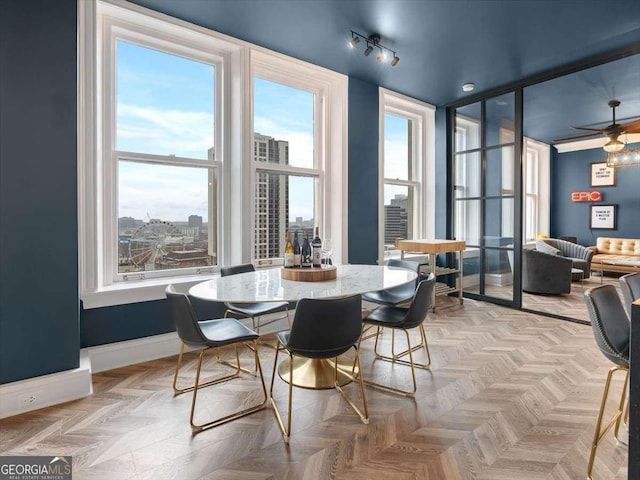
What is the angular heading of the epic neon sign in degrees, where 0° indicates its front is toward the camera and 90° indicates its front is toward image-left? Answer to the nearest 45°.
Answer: approximately 0°

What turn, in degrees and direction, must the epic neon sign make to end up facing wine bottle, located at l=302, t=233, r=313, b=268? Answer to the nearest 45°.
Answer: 0° — it already faces it

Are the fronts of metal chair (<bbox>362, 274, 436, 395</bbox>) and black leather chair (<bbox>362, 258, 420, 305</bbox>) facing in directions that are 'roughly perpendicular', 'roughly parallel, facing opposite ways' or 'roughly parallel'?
roughly perpendicular

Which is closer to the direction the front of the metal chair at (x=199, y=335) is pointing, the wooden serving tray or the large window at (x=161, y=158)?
the wooden serving tray

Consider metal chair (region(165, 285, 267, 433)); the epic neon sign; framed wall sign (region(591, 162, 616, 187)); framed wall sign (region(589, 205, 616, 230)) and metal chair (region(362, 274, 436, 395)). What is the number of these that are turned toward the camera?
3

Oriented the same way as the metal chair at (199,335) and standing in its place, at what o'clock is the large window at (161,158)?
The large window is roughly at 10 o'clock from the metal chair.

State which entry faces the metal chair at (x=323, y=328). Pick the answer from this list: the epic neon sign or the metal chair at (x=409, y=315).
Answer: the epic neon sign

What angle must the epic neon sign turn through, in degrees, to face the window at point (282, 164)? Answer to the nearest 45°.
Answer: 0° — it already faces it

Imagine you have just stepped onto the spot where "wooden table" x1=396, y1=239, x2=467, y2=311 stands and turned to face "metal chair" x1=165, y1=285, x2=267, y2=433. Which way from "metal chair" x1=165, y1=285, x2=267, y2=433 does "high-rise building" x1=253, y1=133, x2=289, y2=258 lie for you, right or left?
right

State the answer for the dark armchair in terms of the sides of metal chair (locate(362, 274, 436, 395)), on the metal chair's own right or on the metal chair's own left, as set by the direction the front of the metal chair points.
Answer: on the metal chair's own right
